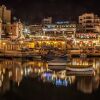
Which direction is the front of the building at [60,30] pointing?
toward the camera

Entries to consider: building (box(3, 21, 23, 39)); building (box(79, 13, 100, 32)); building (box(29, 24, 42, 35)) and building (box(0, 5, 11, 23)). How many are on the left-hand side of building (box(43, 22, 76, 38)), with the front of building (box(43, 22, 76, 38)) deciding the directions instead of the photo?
1

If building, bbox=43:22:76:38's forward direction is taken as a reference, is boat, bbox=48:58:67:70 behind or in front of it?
in front

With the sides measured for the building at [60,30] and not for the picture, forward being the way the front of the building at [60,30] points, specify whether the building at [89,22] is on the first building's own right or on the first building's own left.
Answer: on the first building's own left

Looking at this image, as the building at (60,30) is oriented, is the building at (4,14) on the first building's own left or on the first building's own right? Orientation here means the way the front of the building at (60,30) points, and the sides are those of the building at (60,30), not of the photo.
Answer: on the first building's own right

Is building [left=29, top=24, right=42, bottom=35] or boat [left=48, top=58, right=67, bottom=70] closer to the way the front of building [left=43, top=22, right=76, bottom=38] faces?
the boat

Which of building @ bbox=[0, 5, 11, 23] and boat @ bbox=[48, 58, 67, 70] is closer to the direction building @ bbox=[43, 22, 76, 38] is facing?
the boat

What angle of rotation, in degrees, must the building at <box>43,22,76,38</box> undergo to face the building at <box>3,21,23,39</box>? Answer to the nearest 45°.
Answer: approximately 45° to its right

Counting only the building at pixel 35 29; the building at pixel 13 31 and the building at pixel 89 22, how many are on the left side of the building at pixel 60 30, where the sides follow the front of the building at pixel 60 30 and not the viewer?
1
